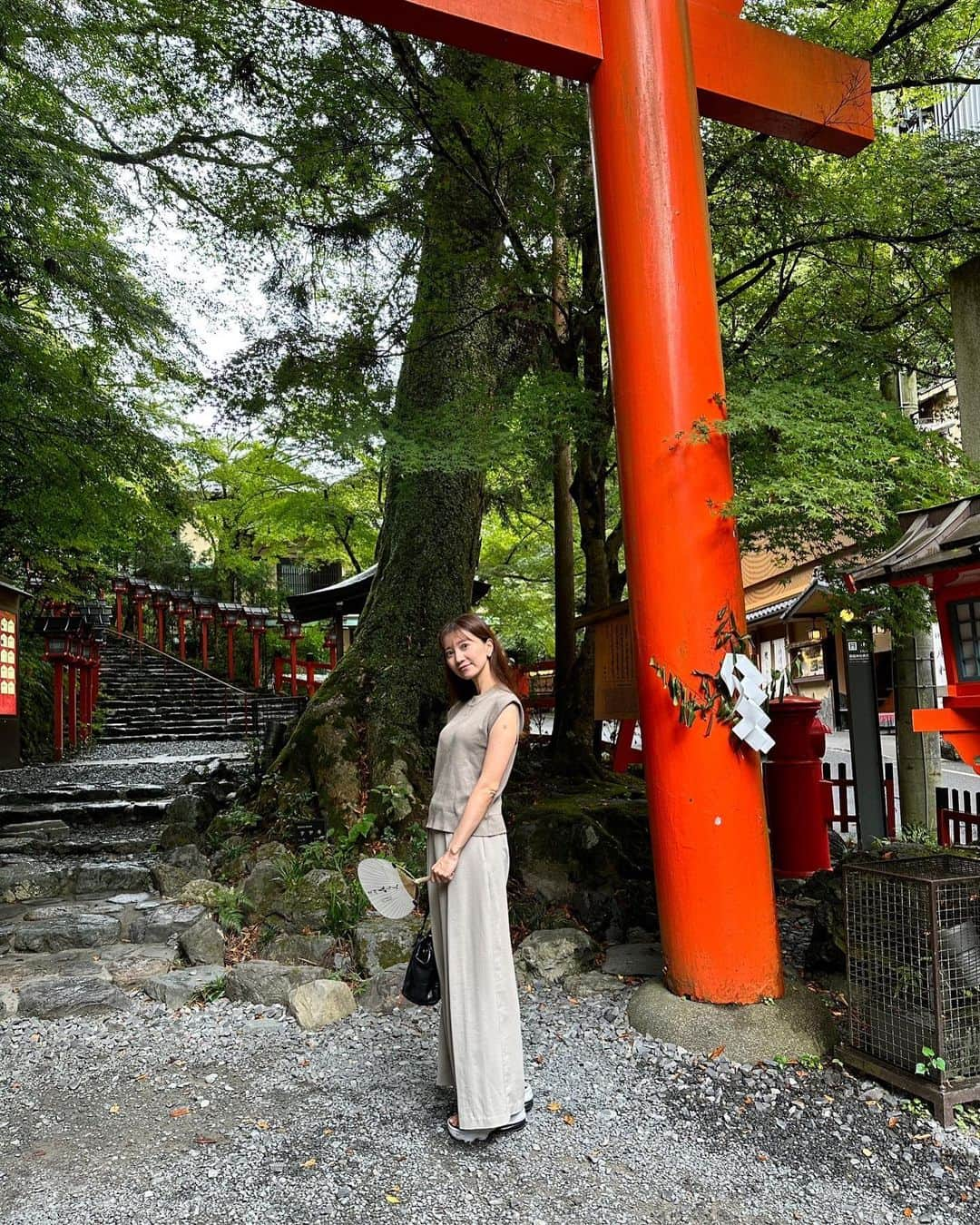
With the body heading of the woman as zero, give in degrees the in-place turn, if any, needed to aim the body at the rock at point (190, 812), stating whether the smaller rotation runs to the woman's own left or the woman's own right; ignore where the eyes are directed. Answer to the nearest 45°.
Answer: approximately 90° to the woman's own right

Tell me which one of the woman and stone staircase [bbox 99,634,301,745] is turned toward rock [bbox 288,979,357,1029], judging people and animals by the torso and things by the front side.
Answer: the stone staircase

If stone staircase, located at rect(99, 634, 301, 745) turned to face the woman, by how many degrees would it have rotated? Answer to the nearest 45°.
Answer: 0° — it already faces them

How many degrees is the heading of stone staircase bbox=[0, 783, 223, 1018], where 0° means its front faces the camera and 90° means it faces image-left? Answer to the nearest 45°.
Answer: approximately 0°

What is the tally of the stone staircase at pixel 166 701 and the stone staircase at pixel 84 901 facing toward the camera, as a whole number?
2

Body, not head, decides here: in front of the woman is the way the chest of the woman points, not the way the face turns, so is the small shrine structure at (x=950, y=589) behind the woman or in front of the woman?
behind

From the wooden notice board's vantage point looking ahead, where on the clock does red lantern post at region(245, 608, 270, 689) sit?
The red lantern post is roughly at 5 o'clock from the wooden notice board.

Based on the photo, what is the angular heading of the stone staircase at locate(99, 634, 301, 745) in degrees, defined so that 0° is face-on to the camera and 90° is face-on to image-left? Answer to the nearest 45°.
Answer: approximately 0°

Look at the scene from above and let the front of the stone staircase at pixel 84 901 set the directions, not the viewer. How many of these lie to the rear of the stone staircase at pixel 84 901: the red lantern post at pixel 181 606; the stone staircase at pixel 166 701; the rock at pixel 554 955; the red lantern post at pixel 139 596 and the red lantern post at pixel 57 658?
4
